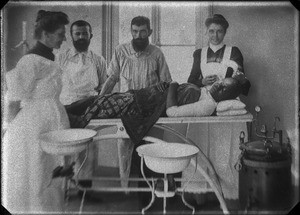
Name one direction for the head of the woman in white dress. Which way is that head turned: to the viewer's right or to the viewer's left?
to the viewer's right

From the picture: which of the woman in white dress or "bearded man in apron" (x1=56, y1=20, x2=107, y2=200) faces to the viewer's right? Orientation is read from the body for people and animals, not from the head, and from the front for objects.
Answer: the woman in white dress

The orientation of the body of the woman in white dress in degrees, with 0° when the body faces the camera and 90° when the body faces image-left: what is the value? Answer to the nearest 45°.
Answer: approximately 270°

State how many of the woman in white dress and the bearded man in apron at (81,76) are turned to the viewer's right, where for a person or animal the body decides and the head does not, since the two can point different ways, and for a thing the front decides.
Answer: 1

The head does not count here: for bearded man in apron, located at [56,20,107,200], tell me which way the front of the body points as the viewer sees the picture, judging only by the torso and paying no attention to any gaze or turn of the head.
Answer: toward the camera

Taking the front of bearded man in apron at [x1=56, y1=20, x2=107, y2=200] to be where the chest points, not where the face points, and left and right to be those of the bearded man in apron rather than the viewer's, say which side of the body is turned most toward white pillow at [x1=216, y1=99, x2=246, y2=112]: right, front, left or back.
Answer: left

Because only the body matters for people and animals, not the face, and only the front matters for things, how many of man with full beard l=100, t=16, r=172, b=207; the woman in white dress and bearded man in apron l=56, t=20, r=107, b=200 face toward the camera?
2

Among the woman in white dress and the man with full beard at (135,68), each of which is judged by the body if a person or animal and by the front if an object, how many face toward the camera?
1

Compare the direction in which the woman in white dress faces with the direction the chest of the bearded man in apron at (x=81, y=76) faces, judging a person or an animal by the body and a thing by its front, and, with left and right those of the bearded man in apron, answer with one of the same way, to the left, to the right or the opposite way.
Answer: to the left

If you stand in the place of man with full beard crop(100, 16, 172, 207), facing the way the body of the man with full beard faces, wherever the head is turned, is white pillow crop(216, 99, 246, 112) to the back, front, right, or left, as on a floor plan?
left

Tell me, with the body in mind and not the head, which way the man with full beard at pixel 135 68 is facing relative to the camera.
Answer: toward the camera

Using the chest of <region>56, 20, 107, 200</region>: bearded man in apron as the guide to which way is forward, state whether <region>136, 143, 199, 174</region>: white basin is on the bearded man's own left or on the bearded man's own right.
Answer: on the bearded man's own left
